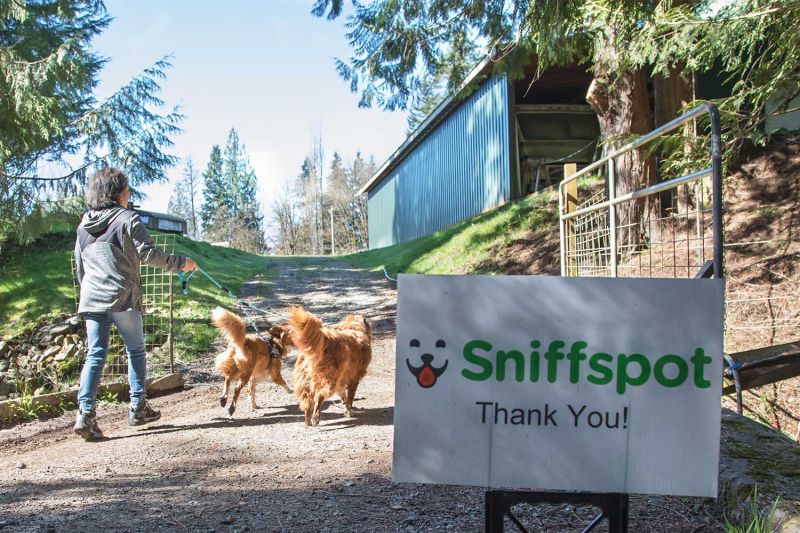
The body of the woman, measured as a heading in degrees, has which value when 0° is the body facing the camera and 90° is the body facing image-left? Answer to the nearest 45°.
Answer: approximately 225°

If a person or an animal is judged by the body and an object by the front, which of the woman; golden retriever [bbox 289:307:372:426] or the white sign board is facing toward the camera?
the white sign board

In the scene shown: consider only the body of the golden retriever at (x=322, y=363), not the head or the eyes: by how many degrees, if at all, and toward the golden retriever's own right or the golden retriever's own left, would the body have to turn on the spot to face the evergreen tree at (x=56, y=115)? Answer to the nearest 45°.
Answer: approximately 90° to the golden retriever's own left

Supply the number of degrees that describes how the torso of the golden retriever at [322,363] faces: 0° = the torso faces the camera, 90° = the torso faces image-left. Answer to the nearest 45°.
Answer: approximately 225°

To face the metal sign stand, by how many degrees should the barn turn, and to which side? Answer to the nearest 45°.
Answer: approximately 45° to its right

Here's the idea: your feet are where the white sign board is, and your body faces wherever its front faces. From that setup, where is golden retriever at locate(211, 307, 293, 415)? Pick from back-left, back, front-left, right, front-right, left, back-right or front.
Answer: back-right

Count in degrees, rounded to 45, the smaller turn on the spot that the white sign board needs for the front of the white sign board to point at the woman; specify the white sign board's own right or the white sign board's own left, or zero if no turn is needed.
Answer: approximately 135° to the white sign board's own right

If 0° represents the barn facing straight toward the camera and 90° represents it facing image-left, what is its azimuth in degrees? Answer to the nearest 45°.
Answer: approximately 315°

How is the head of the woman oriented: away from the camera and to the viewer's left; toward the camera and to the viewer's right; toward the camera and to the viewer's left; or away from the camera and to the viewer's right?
away from the camera and to the viewer's right

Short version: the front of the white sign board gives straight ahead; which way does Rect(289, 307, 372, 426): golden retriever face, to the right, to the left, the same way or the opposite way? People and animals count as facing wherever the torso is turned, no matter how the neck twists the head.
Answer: the opposite way

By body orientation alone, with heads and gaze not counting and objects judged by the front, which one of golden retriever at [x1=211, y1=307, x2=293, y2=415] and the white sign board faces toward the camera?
the white sign board

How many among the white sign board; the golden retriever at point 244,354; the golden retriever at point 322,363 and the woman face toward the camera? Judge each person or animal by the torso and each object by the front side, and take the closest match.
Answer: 1

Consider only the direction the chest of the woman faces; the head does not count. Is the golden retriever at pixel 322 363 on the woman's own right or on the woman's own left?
on the woman's own right

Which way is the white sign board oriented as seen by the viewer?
toward the camera
